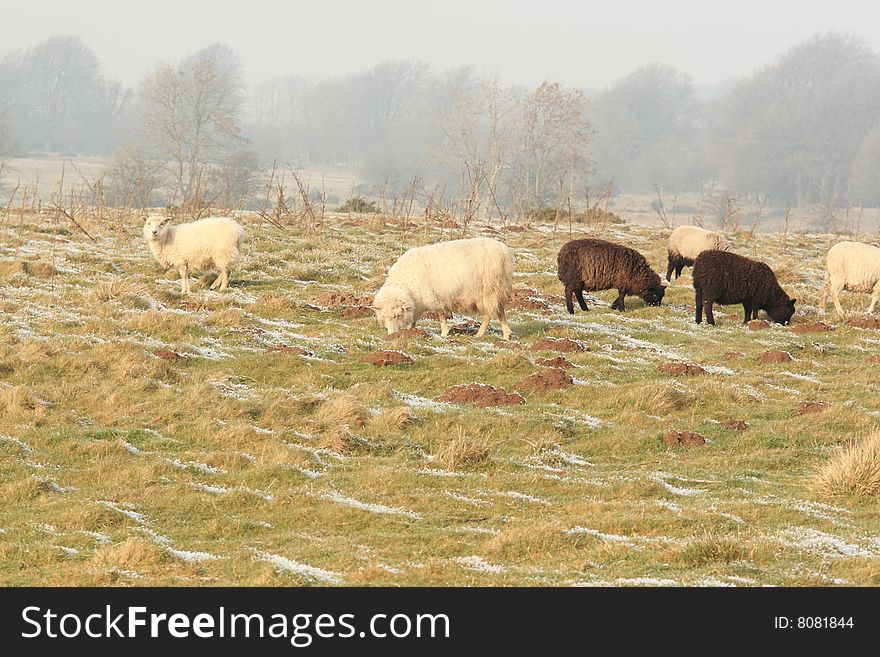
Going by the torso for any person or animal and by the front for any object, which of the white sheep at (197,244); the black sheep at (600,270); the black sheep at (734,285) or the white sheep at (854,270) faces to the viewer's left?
the white sheep at (197,244)

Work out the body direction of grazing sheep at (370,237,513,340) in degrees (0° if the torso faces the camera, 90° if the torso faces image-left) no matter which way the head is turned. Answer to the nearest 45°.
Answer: approximately 90°

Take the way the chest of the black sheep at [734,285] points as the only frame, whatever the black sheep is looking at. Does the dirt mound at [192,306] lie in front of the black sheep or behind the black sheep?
behind

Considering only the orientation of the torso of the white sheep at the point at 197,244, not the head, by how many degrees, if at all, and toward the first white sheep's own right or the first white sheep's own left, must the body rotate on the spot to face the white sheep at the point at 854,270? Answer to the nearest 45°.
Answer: approximately 180°

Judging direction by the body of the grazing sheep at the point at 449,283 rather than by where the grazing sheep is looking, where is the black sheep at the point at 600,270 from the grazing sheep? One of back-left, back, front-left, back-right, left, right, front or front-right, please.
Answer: back-right

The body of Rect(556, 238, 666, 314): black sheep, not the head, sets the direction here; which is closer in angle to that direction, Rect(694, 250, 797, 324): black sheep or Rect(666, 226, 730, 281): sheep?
the black sheep

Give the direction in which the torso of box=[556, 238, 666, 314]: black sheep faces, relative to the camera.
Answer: to the viewer's right

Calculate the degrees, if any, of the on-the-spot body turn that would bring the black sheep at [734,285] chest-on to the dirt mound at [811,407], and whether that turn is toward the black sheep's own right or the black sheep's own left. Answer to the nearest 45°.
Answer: approximately 90° to the black sheep's own right

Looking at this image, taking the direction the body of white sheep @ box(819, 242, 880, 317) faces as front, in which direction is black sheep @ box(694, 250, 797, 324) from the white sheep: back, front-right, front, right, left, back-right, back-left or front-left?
back-right

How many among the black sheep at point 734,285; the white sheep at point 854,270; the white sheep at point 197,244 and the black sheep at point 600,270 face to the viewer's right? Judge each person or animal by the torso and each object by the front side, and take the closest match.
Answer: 3

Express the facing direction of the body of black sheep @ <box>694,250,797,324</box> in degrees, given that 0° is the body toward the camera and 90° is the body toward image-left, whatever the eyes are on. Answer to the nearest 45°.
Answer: approximately 270°

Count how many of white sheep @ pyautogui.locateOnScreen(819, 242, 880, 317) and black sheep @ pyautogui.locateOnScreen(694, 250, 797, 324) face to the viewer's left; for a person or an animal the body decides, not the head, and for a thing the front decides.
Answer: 0

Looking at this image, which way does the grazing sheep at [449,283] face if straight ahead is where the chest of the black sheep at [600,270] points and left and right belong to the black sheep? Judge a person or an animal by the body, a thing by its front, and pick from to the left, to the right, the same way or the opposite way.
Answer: the opposite way

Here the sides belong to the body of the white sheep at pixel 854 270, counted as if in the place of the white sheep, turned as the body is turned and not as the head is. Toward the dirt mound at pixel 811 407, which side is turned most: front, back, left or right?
right

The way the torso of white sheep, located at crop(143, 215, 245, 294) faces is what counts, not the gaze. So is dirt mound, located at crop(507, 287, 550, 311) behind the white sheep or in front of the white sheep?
behind
